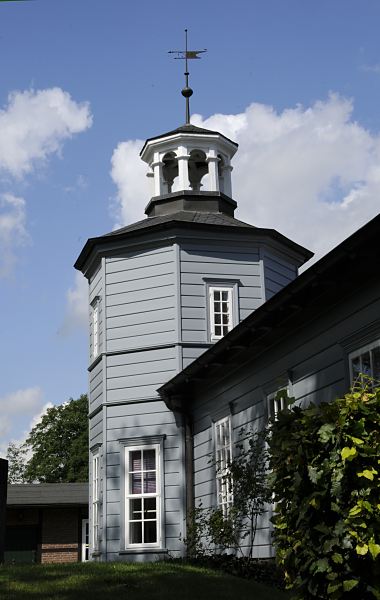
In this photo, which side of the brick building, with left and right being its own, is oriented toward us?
front

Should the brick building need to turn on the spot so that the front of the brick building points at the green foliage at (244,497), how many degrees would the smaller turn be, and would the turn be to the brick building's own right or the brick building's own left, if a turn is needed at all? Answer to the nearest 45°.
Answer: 0° — it already faces it

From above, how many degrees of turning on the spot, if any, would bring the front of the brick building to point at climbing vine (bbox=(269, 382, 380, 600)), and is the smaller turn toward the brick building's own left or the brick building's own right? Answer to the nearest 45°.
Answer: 0° — it already faces it
